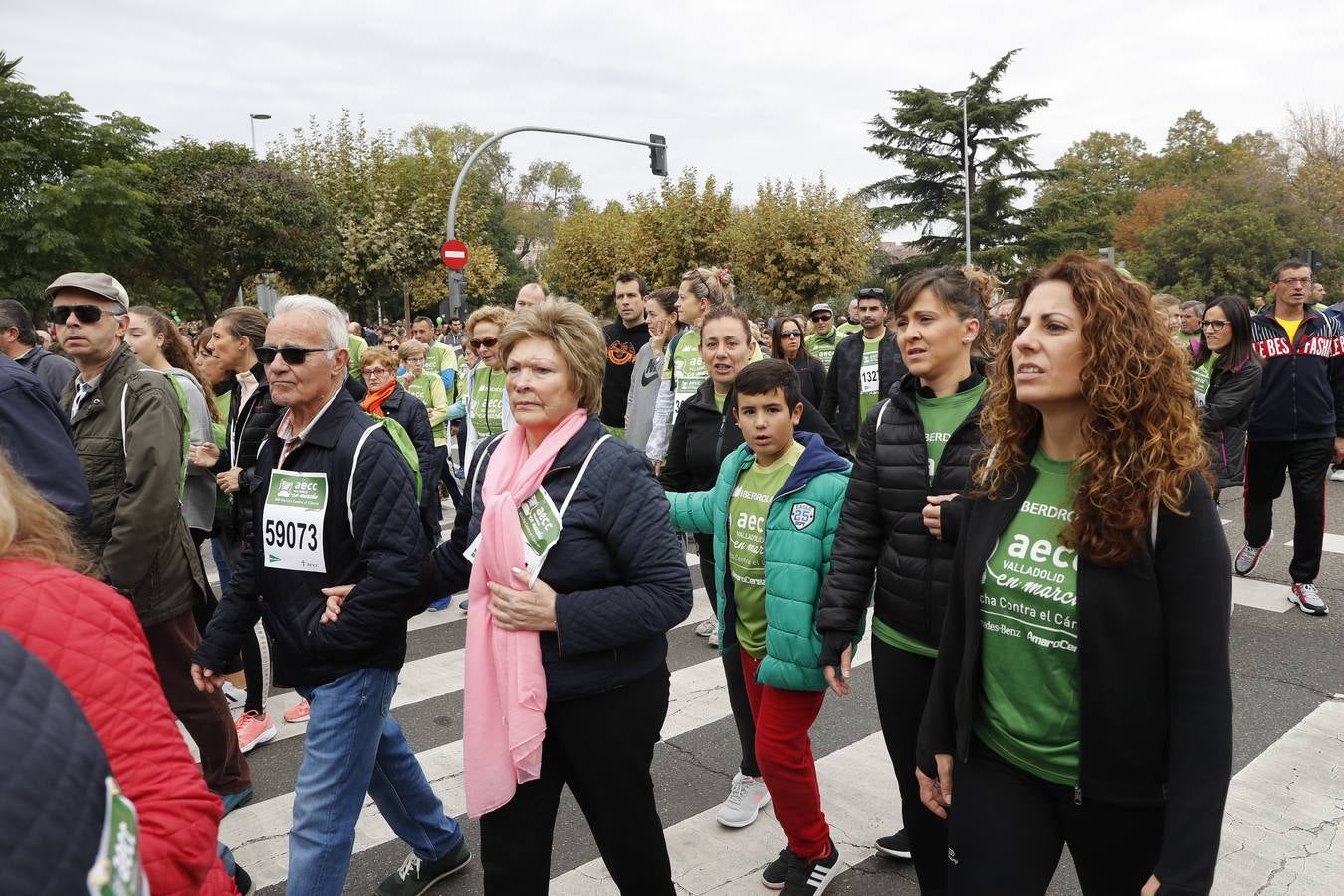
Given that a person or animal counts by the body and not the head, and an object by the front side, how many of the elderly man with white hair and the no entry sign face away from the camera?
0

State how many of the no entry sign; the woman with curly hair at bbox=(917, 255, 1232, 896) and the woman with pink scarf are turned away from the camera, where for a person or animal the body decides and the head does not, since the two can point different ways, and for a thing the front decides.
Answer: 0

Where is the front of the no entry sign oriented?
toward the camera

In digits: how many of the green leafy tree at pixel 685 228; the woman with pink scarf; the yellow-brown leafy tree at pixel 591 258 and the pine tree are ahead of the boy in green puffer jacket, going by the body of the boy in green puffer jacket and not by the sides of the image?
1

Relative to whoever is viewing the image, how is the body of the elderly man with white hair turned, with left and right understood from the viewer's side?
facing the viewer and to the left of the viewer

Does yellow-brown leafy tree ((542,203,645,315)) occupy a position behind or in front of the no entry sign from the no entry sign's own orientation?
behind

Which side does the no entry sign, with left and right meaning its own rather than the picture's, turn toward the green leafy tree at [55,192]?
right

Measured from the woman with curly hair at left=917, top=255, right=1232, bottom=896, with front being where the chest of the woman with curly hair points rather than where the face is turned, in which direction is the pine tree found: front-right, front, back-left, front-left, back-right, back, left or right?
back-right

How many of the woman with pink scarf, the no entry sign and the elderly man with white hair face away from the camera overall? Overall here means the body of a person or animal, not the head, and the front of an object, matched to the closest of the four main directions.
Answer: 0

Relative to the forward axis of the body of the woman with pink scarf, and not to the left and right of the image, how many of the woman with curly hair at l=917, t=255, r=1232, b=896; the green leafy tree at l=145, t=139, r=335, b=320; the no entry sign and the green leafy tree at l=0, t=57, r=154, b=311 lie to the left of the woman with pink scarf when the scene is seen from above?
1

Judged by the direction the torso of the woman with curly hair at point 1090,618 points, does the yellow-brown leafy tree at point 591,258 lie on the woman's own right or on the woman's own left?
on the woman's own right

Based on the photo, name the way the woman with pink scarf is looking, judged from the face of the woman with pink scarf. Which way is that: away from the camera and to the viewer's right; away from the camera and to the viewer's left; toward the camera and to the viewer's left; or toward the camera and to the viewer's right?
toward the camera and to the viewer's left

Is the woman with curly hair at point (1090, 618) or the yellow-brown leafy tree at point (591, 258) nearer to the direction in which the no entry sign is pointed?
the woman with curly hair

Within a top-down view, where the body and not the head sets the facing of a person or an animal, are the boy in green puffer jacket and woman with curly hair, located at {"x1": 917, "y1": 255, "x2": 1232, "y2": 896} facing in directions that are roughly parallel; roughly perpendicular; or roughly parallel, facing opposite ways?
roughly parallel

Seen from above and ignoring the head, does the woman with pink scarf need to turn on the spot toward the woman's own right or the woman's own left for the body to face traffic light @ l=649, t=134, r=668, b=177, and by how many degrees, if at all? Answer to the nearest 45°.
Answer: approximately 135° to the woman's own right

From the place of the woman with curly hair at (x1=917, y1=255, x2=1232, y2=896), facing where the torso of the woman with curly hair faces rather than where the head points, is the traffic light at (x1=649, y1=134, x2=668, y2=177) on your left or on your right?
on your right
